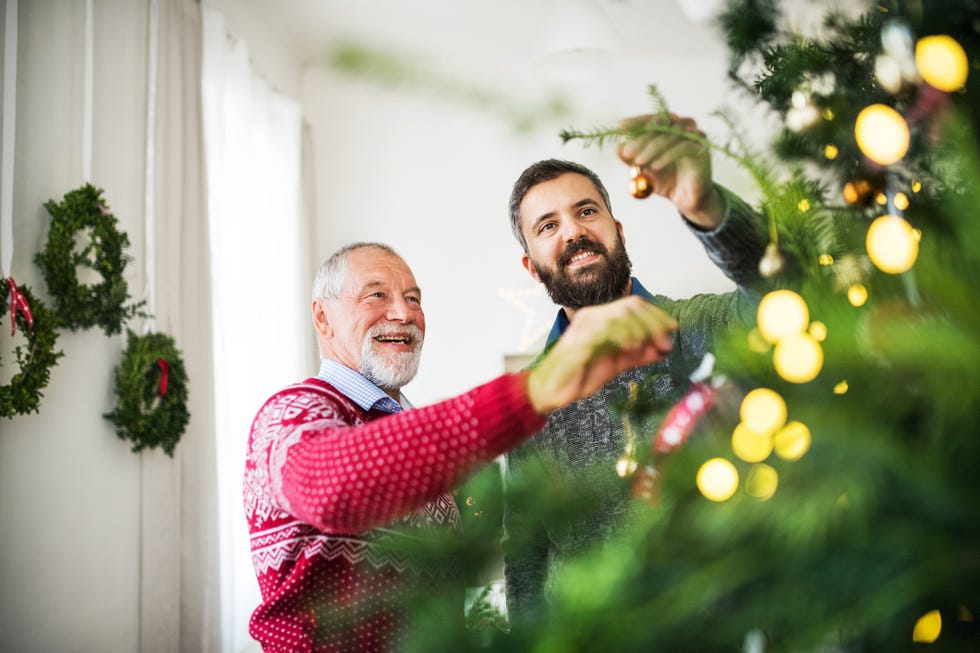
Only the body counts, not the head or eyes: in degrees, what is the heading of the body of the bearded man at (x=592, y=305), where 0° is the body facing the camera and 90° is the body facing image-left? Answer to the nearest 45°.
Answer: approximately 0°

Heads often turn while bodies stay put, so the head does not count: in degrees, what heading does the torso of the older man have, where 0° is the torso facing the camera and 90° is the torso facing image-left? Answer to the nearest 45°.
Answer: approximately 315°

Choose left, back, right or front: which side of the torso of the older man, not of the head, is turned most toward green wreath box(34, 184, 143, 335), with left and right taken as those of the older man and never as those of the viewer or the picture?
back
